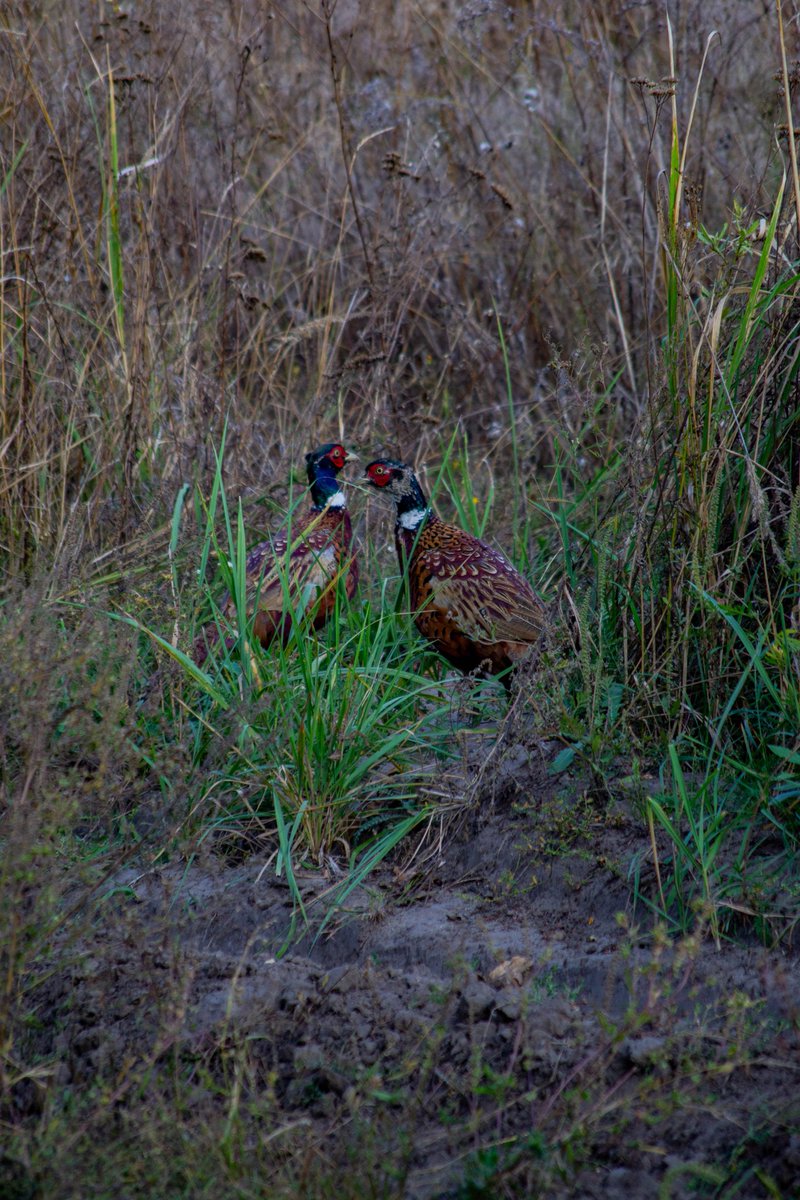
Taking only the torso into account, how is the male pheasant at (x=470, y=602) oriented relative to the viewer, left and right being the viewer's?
facing to the left of the viewer
